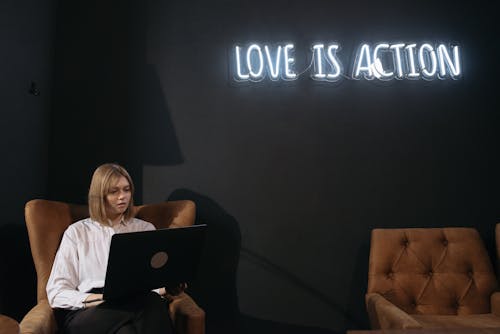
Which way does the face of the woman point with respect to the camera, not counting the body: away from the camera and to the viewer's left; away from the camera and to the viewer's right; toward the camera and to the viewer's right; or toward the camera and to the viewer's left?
toward the camera and to the viewer's right

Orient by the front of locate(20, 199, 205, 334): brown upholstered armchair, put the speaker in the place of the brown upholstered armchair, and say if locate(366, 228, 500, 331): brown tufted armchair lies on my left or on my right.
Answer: on my left

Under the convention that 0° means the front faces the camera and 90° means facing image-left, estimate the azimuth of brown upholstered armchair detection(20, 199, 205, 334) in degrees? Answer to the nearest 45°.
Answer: approximately 0°

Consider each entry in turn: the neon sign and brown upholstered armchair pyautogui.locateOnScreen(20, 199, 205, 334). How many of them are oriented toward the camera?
2

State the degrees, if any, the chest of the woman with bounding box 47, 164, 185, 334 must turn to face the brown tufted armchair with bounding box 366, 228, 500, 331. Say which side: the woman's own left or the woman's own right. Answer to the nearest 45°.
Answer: approximately 45° to the woman's own left

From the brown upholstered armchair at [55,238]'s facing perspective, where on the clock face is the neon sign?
The neon sign is roughly at 9 o'clock from the brown upholstered armchair.
